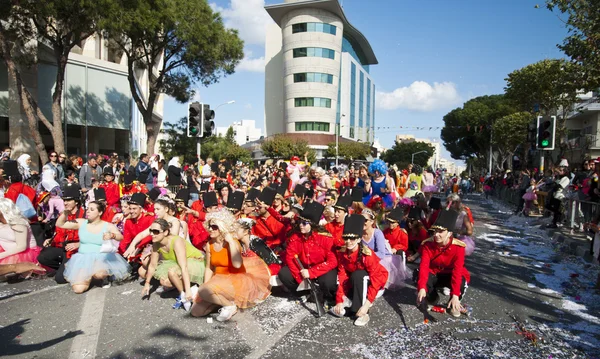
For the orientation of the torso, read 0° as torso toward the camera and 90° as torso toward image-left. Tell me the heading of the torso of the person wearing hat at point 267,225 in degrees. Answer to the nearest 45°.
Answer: approximately 45°

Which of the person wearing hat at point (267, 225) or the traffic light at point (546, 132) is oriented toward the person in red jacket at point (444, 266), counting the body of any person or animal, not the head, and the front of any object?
the traffic light

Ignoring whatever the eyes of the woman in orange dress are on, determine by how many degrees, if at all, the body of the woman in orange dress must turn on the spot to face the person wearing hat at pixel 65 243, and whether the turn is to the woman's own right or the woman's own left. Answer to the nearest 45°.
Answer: approximately 90° to the woman's own right

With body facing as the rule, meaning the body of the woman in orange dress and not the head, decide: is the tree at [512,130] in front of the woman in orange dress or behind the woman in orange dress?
behind

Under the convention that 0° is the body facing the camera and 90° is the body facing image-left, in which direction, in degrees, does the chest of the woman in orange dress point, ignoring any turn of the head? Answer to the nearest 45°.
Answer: approximately 45°

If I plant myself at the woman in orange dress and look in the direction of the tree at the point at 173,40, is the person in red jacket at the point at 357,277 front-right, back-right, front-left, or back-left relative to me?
back-right

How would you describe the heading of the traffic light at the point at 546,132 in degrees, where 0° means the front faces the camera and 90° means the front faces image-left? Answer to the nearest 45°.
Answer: approximately 0°

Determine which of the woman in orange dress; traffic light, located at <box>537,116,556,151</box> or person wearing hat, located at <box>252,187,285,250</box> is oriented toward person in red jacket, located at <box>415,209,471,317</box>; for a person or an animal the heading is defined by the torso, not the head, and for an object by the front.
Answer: the traffic light
